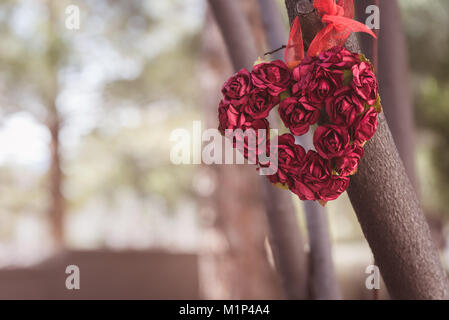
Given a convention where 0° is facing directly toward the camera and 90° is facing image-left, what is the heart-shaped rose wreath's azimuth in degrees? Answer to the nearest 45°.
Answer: approximately 0°

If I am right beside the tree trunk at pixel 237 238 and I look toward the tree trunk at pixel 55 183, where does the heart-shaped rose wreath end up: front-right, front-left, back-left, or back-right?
back-left

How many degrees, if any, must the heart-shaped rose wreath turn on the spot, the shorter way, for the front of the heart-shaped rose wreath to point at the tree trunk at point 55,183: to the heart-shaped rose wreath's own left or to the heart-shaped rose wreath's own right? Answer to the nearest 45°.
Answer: approximately 135° to the heart-shaped rose wreath's own right

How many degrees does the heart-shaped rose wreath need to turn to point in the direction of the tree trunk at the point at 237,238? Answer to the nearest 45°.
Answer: approximately 180°

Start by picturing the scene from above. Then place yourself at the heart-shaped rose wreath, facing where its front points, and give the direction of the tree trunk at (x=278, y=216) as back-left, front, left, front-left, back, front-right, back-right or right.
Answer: back
